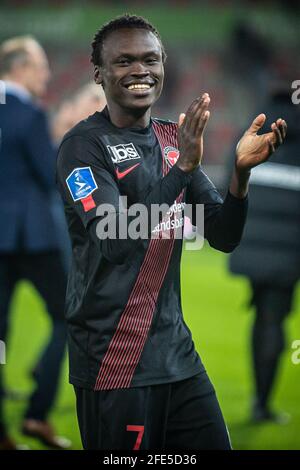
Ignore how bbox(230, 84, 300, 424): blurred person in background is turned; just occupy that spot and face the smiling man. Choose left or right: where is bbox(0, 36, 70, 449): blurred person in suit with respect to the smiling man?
right

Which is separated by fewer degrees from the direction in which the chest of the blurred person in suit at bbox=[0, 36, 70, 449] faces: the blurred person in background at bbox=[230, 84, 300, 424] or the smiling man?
the blurred person in background

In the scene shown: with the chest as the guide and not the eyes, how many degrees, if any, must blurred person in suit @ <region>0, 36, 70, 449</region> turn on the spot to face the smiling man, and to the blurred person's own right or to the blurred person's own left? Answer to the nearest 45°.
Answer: approximately 90° to the blurred person's own right

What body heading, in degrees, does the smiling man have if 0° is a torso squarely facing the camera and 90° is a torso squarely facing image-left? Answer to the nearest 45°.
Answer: approximately 315°

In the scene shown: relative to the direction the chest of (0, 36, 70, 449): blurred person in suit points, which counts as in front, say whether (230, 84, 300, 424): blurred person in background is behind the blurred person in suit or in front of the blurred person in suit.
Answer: in front

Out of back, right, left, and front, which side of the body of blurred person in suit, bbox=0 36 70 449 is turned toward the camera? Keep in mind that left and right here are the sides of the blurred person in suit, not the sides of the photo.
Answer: right
